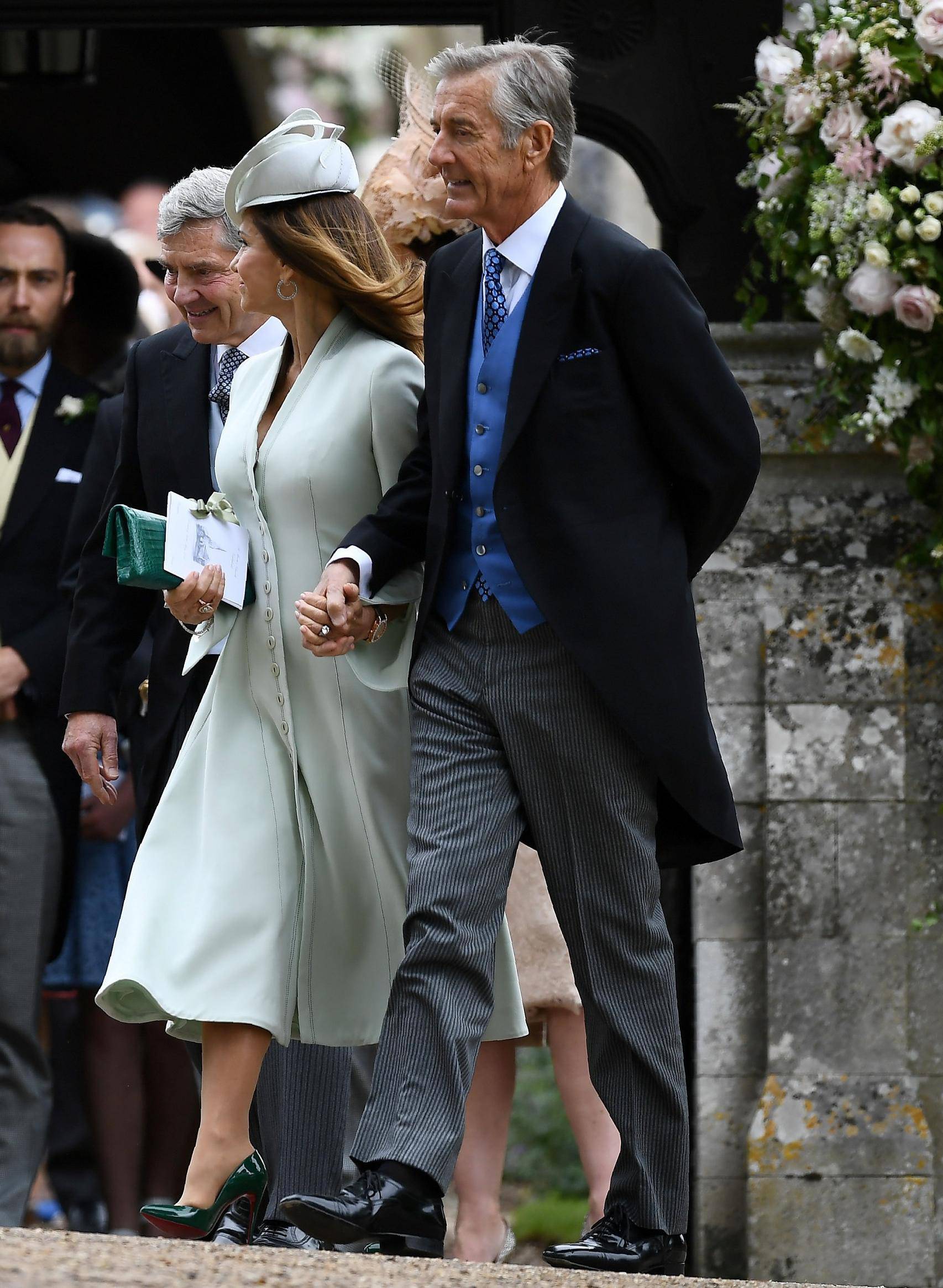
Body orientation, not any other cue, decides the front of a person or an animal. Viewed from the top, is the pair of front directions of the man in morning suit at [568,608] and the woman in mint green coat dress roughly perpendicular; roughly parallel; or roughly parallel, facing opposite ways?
roughly parallel

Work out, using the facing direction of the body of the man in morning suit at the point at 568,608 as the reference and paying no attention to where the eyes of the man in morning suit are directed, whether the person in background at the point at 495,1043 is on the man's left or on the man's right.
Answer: on the man's right

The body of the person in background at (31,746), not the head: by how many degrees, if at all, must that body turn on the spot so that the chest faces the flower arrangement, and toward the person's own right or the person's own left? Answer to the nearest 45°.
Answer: approximately 90° to the person's own left

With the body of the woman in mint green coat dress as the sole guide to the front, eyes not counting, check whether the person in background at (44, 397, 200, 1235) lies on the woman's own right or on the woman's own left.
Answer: on the woman's own right

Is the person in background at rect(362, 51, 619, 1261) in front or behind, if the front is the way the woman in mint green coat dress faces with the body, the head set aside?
behind

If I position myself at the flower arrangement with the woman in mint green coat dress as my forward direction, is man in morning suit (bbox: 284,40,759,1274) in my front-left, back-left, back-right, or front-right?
front-left

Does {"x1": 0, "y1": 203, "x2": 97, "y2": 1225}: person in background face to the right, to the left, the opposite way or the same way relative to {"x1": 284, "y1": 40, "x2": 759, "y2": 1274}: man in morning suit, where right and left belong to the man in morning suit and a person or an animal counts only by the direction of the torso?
the same way

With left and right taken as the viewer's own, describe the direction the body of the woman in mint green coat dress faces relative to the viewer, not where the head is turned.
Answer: facing the viewer and to the left of the viewer

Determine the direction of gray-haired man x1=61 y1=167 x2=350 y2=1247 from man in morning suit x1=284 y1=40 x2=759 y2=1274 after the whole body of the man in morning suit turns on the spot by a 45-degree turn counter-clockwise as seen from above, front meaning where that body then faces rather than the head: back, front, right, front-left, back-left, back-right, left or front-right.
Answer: back-right

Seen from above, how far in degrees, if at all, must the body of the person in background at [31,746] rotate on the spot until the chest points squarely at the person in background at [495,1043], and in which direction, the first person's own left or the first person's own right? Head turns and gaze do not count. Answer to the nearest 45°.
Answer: approximately 90° to the first person's own left

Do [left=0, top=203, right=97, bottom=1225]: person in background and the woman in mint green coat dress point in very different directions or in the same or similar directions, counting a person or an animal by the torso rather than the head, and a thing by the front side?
same or similar directions

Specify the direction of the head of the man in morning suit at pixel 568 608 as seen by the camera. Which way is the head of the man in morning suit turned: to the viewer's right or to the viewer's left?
to the viewer's left
